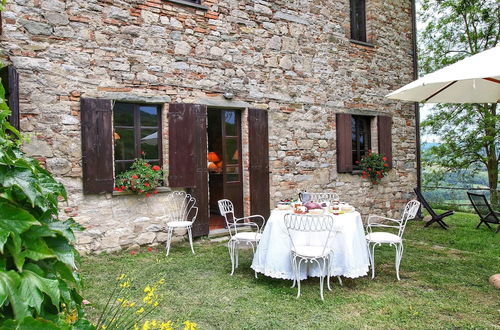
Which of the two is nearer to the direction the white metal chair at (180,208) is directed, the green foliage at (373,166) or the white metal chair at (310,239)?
the white metal chair

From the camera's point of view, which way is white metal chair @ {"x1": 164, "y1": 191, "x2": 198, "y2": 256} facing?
toward the camera

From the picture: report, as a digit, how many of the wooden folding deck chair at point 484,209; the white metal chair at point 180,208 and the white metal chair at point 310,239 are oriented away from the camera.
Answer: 1

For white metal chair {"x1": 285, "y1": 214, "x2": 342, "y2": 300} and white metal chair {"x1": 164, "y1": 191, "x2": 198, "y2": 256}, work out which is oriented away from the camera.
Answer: white metal chair {"x1": 285, "y1": 214, "x2": 342, "y2": 300}

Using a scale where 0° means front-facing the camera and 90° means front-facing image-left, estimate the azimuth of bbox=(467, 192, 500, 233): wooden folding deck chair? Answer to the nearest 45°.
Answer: approximately 315°

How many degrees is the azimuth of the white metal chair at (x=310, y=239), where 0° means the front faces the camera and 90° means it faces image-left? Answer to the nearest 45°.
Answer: approximately 180°

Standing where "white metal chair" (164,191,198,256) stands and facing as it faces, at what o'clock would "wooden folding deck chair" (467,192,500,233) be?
The wooden folding deck chair is roughly at 9 o'clock from the white metal chair.

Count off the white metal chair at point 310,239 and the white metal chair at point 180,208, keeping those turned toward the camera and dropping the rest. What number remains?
1

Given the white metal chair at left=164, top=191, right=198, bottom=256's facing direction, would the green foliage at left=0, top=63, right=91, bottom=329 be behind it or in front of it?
in front

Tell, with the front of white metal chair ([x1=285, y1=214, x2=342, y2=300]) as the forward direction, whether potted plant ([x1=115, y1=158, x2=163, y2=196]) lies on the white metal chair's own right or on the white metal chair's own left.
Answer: on the white metal chair's own left

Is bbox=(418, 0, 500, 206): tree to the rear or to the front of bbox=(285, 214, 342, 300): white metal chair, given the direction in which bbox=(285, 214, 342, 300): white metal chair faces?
to the front

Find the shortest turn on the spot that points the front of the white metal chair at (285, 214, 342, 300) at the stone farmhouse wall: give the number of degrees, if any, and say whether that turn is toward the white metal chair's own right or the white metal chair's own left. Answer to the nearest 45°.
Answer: approximately 45° to the white metal chair's own left

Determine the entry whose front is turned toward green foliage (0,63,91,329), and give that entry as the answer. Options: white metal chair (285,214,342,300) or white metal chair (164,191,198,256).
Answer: white metal chair (164,191,198,256)
